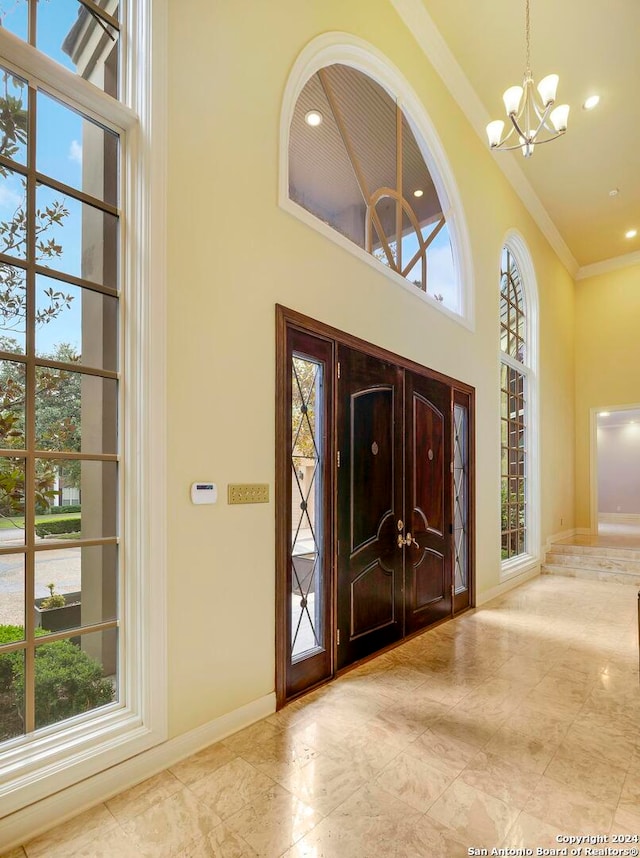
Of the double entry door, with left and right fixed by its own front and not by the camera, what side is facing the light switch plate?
right

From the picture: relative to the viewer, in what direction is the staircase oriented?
toward the camera

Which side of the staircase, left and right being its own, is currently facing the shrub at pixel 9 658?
front

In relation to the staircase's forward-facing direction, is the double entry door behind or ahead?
ahead

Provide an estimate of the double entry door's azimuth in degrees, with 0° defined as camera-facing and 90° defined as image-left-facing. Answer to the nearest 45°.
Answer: approximately 315°

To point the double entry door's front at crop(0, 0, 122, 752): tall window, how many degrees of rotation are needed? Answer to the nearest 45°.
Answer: approximately 90° to its right

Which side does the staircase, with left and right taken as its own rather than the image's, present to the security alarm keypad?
front

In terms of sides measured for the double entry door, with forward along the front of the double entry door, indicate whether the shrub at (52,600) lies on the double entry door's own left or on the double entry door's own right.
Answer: on the double entry door's own right

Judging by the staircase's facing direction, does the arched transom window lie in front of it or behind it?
in front
